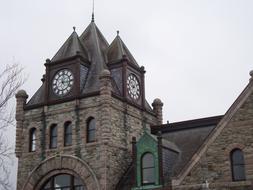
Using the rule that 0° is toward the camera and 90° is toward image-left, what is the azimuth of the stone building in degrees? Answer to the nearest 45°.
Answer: approximately 45°
